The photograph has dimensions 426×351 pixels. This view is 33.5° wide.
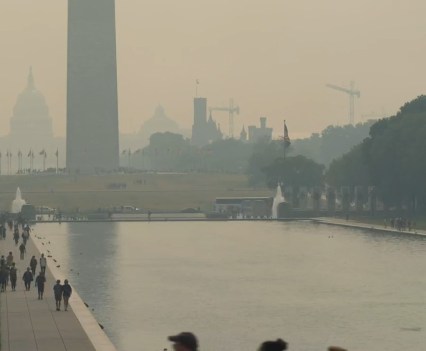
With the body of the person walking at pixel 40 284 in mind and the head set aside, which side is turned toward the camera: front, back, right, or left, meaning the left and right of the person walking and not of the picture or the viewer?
back

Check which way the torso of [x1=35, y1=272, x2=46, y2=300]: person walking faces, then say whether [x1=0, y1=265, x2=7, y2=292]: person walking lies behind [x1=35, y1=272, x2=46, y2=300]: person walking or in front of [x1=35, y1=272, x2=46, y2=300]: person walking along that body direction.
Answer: in front

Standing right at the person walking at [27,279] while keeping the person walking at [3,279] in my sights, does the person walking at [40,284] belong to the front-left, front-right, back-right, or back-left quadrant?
back-left

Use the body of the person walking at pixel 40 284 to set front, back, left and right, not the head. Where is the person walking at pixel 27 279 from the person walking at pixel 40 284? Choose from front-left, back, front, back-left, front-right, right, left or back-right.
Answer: front

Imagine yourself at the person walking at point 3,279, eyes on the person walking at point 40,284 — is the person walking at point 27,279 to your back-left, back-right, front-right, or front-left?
front-left

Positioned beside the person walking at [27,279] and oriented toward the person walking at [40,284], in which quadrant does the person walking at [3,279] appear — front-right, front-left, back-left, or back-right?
back-right
